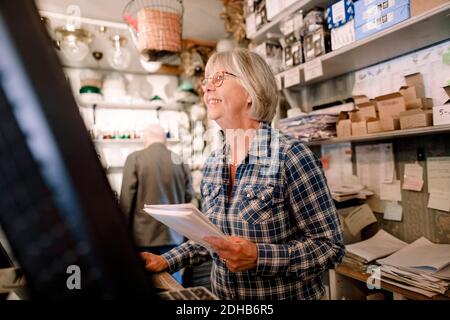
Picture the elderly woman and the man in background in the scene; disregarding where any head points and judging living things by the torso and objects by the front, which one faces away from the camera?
the man in background

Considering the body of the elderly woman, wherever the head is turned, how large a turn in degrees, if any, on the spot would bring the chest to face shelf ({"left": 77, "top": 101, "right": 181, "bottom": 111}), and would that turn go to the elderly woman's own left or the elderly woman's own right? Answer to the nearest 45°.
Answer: approximately 90° to the elderly woman's own right

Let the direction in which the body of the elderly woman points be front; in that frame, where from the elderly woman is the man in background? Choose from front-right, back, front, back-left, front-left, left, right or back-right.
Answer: right

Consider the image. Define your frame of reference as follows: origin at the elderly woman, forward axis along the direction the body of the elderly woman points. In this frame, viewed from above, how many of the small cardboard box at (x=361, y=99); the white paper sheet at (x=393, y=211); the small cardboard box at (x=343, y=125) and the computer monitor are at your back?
3

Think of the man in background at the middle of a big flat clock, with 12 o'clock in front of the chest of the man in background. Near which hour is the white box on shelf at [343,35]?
The white box on shelf is roughly at 4 o'clock from the man in background.

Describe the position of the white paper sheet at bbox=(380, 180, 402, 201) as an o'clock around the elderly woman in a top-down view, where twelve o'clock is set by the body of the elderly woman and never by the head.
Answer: The white paper sheet is roughly at 6 o'clock from the elderly woman.

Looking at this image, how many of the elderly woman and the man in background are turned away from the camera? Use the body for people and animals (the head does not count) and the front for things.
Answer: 1

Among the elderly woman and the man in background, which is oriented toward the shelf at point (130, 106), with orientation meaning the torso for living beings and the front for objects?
the man in background

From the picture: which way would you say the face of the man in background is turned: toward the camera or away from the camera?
away from the camera

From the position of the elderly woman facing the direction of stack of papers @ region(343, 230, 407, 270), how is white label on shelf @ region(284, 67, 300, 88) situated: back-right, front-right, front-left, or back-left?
front-left

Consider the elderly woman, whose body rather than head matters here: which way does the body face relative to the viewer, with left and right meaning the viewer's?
facing the viewer and to the left of the viewer

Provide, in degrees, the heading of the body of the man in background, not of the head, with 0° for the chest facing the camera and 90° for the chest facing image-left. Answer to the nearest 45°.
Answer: approximately 180°

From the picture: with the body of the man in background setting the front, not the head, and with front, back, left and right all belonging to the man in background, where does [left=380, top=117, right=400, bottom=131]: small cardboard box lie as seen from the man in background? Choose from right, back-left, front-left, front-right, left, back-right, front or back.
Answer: back-right

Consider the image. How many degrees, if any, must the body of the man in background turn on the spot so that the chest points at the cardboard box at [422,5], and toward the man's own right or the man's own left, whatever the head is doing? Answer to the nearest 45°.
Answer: approximately 135° to the man's own right

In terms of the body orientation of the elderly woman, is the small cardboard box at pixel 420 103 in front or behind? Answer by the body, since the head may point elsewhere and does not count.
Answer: behind
